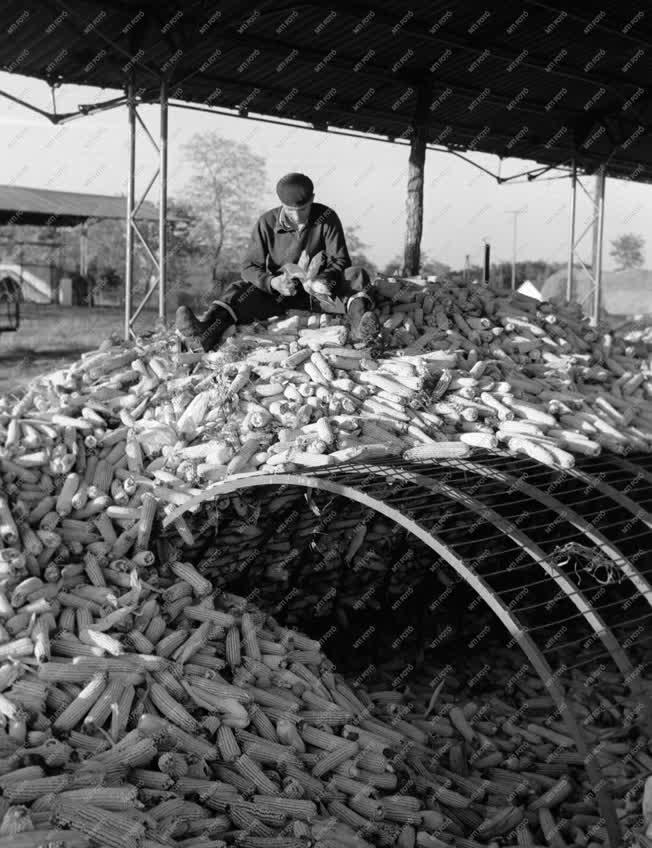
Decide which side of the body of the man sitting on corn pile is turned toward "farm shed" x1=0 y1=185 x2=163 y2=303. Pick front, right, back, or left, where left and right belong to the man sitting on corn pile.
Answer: back

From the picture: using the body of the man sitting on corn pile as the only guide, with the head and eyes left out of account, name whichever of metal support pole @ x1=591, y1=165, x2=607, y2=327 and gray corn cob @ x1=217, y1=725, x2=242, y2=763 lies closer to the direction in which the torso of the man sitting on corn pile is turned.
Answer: the gray corn cob

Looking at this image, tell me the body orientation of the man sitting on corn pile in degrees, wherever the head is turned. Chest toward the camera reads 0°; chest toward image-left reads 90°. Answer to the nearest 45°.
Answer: approximately 0°

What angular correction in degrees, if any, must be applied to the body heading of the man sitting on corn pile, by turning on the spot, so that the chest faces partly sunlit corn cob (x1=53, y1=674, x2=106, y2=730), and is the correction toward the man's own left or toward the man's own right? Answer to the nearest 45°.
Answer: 0° — they already face it

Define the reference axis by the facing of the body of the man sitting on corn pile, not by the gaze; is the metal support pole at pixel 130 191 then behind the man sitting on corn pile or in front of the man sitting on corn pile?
behind

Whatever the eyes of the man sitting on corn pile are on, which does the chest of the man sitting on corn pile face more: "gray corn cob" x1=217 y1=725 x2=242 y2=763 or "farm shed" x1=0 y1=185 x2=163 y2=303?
the gray corn cob
